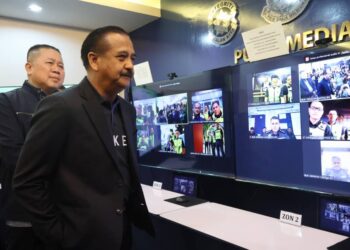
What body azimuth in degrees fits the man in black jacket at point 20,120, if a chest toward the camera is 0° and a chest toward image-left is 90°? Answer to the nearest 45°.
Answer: approximately 315°

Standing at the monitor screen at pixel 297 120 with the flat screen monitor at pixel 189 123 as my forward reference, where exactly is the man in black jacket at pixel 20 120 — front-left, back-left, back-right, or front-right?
front-left

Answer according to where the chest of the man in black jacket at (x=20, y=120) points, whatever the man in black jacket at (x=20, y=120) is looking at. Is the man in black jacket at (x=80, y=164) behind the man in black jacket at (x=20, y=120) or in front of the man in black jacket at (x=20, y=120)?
in front

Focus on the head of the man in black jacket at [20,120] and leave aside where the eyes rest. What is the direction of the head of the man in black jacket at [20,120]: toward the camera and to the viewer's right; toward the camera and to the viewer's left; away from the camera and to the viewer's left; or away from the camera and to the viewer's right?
toward the camera and to the viewer's right

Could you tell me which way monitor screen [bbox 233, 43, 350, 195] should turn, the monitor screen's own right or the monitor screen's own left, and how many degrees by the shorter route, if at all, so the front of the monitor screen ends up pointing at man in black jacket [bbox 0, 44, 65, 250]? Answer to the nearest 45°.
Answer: approximately 45° to the monitor screen's own right

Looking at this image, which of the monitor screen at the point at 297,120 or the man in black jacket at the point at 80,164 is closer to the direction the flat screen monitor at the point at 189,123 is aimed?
the man in black jacket

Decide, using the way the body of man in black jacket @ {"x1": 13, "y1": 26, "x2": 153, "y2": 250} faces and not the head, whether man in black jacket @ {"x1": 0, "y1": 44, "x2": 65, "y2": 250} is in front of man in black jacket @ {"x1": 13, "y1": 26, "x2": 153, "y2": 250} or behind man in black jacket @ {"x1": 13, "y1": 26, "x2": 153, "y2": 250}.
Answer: behind

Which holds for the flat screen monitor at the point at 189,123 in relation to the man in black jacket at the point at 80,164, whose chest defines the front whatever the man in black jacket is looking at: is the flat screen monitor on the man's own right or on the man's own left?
on the man's own left

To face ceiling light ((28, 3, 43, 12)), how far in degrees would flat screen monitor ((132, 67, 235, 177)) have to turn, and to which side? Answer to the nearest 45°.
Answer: approximately 45° to its right

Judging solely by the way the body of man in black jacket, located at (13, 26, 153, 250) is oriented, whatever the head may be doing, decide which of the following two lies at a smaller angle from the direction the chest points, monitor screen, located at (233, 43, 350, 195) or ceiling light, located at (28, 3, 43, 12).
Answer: the monitor screen

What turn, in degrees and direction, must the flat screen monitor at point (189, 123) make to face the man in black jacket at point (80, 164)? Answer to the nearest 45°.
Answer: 0° — it already faces them

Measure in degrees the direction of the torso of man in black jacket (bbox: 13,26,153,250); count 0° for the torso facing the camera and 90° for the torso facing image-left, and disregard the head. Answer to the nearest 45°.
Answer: approximately 315°

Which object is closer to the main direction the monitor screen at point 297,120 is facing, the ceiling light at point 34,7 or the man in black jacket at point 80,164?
the man in black jacket

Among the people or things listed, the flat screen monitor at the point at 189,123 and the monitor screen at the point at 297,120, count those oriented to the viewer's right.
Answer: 0

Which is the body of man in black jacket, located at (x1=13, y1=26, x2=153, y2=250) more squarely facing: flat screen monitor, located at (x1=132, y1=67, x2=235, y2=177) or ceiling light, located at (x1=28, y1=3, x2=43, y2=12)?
the flat screen monitor

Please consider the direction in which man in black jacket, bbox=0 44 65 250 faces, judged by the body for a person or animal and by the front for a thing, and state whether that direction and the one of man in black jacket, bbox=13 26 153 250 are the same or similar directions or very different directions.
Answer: same or similar directions

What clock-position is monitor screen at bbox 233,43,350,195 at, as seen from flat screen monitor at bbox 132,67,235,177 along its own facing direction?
The monitor screen is roughly at 9 o'clock from the flat screen monitor.

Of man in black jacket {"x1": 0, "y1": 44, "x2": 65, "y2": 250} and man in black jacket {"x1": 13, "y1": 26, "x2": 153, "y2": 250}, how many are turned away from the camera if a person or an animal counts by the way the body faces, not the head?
0
